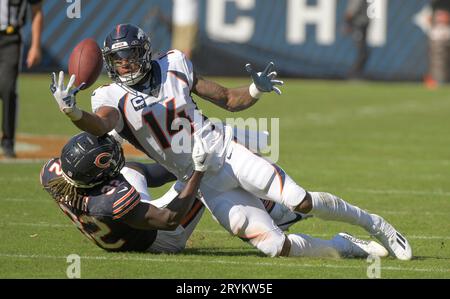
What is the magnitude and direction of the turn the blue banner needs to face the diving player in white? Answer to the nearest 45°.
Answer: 0° — it already faces them

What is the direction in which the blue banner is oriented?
toward the camera

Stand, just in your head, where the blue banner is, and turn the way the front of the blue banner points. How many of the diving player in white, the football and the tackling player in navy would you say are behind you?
0

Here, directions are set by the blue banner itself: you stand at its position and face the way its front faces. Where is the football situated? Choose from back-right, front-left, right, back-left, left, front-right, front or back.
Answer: front

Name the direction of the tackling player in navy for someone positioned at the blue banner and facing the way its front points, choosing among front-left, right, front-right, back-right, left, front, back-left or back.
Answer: front
